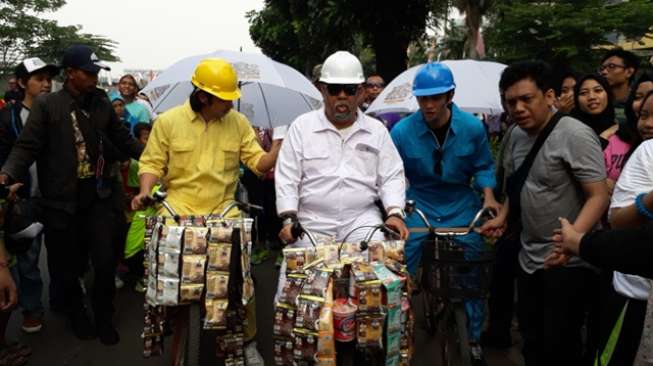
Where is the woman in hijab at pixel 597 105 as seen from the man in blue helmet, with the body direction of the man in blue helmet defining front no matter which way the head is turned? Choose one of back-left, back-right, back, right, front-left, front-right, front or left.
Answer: back-left

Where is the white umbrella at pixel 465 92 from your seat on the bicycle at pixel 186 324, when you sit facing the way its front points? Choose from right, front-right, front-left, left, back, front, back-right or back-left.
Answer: back-left

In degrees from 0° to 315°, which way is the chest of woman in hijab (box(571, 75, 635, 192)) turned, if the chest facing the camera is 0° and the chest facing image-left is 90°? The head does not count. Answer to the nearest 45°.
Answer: approximately 0°

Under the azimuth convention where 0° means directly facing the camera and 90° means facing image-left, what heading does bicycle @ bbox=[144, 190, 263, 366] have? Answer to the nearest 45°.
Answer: approximately 0°

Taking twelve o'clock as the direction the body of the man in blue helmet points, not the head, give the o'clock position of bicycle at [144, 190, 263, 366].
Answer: The bicycle is roughly at 2 o'clock from the man in blue helmet.

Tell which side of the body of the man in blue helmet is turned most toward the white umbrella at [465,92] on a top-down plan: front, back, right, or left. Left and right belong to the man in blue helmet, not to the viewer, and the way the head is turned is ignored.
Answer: back

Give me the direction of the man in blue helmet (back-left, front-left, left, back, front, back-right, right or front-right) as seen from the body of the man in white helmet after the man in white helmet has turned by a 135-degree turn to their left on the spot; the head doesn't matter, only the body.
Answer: front
